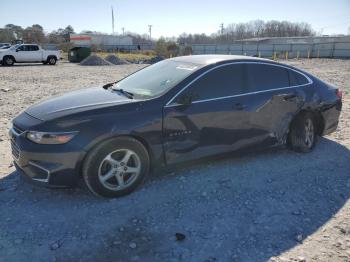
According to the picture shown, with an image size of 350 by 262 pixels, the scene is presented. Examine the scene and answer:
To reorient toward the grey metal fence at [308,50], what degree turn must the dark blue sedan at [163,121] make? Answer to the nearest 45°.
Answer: approximately 135° to its right

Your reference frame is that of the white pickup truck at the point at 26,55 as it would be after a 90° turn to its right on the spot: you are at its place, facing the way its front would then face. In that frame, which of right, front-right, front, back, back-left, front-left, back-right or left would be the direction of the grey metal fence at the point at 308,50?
right

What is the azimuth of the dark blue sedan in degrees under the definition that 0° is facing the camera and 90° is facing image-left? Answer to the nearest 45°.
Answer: approximately 45°

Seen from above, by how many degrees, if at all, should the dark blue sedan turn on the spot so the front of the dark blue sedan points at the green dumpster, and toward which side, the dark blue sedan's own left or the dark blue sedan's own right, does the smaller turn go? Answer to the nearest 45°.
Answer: approximately 135° to the dark blue sedan's own right

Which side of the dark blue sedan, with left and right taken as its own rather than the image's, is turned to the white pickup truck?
right

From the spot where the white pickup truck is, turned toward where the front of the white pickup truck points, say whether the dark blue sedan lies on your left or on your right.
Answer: on your left

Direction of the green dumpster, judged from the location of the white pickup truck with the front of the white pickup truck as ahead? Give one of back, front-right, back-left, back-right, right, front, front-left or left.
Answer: back-right

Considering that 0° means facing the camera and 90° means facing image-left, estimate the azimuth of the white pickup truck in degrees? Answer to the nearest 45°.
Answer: approximately 90°
